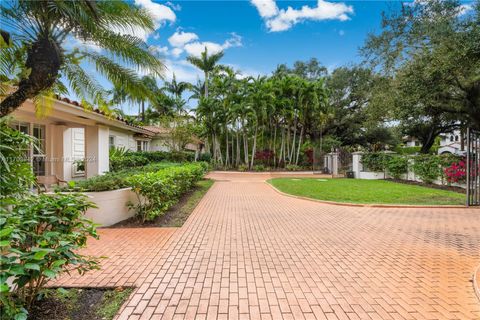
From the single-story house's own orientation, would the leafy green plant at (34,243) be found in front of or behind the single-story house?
in front

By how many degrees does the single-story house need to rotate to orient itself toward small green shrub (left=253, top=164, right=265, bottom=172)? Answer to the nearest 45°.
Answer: approximately 90° to its left

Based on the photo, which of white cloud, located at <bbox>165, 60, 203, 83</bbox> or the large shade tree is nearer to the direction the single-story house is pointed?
the large shade tree

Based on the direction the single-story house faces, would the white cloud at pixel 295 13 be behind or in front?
in front

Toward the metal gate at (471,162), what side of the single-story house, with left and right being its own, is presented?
front

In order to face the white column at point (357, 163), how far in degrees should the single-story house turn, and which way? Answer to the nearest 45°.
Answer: approximately 45° to its left

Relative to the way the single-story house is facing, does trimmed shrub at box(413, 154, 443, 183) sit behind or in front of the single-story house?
in front

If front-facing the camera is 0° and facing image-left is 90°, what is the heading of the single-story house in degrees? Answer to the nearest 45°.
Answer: approximately 315°

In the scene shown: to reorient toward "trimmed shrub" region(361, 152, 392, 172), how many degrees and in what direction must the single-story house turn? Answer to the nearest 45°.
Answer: approximately 45° to its left

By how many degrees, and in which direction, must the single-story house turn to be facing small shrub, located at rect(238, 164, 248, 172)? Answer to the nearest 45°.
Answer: approximately 90° to its left

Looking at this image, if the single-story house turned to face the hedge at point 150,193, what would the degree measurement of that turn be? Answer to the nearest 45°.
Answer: approximately 45° to its right

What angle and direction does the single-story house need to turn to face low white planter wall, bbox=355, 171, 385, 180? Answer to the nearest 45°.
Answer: approximately 45° to its left

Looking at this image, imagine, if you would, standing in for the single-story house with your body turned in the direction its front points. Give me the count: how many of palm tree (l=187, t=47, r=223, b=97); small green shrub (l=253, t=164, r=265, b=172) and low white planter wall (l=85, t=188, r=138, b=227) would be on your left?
2

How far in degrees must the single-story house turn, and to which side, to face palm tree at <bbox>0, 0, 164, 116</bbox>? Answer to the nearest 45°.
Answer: approximately 45° to its right
